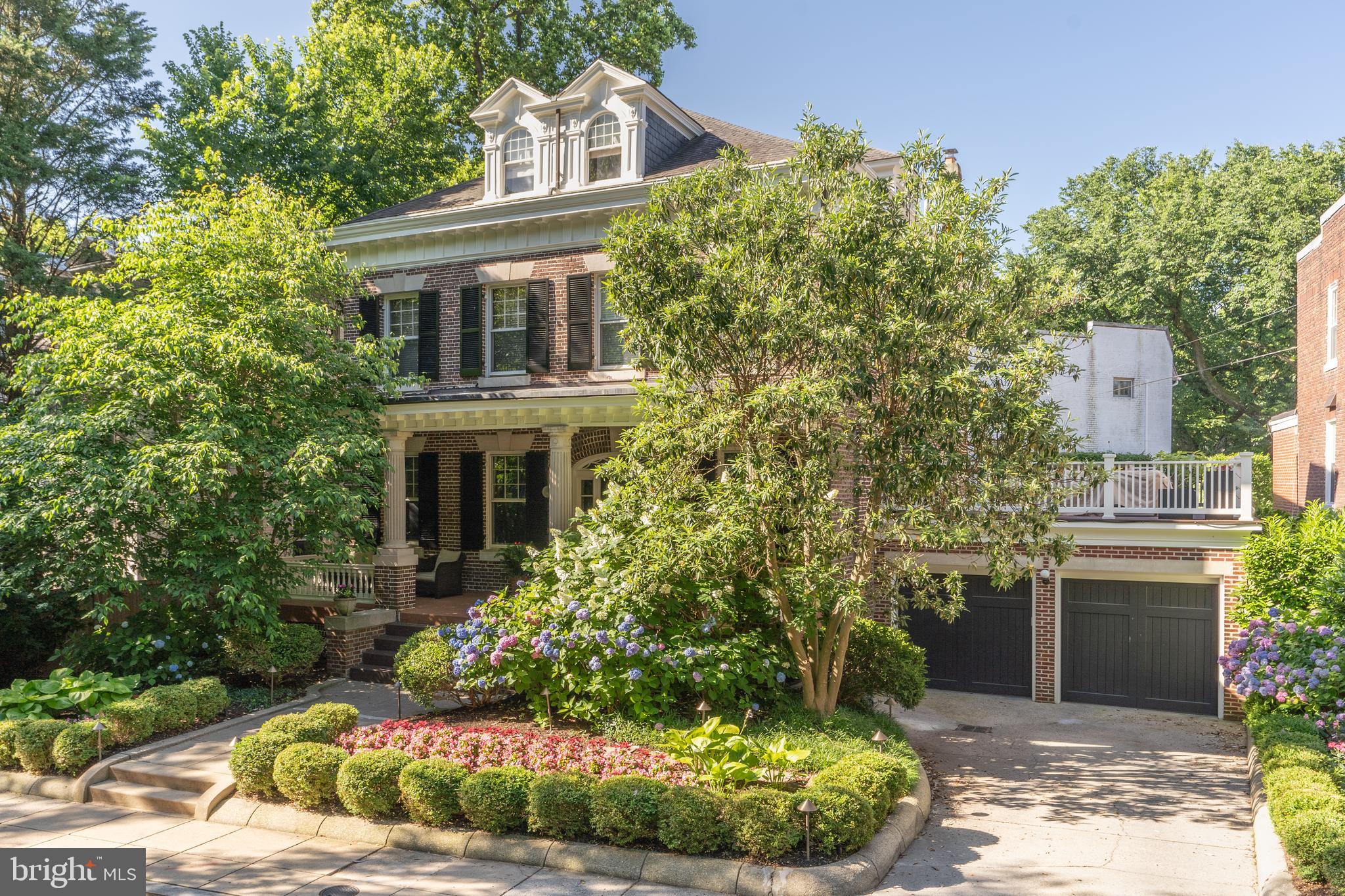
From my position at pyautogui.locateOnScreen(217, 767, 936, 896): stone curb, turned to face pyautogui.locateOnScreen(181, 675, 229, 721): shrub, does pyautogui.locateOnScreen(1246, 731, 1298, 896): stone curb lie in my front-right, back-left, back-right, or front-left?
back-right

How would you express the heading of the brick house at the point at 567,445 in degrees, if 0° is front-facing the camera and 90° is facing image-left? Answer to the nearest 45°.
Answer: approximately 45°

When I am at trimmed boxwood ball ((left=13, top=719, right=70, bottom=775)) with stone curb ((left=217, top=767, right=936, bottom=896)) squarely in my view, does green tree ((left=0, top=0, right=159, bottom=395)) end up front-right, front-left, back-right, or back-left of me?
back-left

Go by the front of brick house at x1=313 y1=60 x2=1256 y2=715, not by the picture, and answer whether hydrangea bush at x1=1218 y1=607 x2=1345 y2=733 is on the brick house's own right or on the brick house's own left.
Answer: on the brick house's own left

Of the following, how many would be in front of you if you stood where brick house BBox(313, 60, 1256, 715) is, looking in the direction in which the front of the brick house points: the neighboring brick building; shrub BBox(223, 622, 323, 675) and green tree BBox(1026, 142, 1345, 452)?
1

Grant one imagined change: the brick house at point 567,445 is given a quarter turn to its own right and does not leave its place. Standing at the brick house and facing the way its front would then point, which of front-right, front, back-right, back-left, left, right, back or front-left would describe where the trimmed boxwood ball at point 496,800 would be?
back-left

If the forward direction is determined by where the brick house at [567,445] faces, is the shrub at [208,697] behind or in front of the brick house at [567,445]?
in front

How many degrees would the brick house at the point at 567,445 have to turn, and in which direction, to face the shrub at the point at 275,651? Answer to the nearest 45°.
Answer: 0° — it already faces it
